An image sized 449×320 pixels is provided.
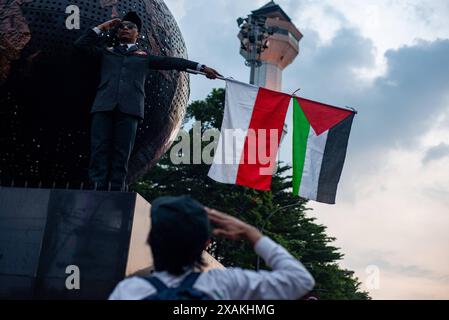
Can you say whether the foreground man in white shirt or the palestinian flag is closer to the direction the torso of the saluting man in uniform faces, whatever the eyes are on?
the foreground man in white shirt

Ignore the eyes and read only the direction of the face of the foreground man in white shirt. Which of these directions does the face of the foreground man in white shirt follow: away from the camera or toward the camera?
away from the camera

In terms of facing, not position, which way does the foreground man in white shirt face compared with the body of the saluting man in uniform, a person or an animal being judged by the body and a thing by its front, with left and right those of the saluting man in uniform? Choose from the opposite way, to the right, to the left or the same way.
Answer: the opposite way

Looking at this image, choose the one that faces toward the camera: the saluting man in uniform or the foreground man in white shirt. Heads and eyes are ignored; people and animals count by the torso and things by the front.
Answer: the saluting man in uniform

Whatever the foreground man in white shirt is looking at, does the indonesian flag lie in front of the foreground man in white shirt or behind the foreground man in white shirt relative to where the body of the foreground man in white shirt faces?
in front

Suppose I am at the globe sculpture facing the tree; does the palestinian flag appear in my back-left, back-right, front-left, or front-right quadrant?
front-right

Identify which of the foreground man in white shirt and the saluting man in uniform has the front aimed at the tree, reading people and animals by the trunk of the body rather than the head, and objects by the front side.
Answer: the foreground man in white shirt

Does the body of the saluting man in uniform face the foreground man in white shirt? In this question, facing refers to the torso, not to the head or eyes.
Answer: yes

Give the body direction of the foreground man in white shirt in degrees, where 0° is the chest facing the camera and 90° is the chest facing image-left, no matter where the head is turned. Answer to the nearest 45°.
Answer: approximately 180°

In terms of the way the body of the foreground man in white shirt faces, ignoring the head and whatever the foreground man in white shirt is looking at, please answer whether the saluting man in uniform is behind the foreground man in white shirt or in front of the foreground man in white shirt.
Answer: in front

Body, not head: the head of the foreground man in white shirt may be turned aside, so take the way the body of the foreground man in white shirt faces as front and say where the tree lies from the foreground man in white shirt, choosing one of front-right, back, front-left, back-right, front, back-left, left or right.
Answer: front

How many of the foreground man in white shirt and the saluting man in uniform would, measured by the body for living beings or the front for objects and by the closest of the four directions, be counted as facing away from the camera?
1

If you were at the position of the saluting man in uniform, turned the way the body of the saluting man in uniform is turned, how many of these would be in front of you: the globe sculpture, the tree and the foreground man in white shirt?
1

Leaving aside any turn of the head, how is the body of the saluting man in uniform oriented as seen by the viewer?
toward the camera
